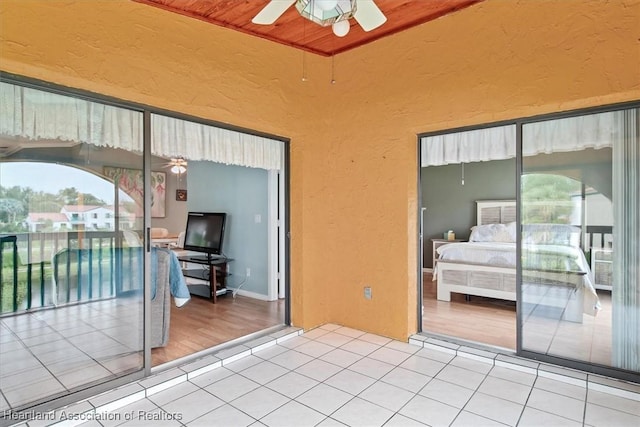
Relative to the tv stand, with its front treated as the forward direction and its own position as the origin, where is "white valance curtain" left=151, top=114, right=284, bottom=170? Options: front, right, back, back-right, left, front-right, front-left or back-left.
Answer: front-left

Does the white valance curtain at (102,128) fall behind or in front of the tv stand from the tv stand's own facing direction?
in front

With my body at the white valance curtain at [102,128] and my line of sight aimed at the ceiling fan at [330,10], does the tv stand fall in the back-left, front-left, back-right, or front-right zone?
back-left

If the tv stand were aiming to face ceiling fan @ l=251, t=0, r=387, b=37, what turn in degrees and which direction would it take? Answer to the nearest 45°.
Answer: approximately 45° to its left

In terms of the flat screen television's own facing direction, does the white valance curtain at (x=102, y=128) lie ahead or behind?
ahead

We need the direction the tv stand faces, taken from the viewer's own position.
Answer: facing the viewer and to the left of the viewer
